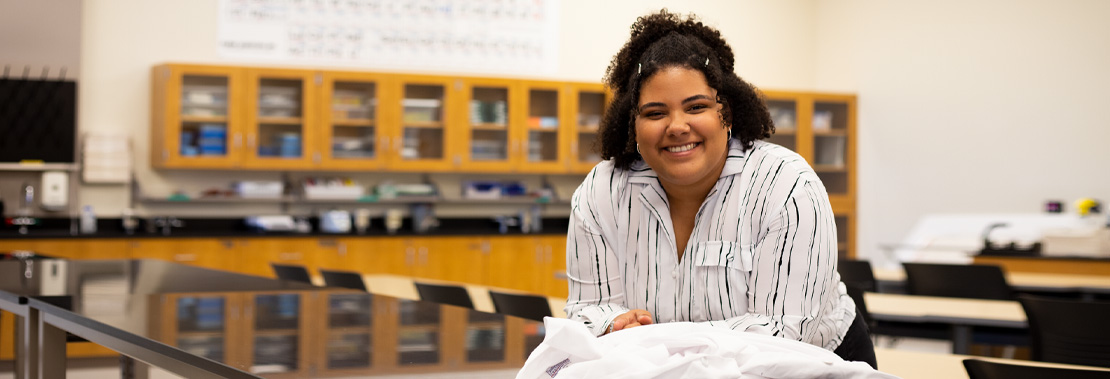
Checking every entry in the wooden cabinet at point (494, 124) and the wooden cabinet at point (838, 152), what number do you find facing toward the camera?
2

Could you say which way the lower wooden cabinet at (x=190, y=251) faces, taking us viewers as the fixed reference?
facing the viewer

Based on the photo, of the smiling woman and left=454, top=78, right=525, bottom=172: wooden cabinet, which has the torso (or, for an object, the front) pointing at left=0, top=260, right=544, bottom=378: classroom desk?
the wooden cabinet

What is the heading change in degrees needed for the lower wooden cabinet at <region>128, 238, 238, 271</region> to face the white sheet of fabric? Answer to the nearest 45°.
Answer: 0° — it already faces it

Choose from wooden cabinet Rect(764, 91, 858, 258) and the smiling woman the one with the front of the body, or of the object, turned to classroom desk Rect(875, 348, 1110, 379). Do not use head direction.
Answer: the wooden cabinet

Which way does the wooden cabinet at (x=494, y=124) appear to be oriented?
toward the camera

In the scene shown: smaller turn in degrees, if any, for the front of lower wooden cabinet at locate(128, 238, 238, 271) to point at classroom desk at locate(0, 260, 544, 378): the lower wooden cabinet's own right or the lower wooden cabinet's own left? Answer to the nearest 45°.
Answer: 0° — it already faces it

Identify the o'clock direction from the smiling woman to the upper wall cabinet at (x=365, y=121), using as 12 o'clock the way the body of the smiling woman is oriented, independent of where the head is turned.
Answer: The upper wall cabinet is roughly at 5 o'clock from the smiling woman.

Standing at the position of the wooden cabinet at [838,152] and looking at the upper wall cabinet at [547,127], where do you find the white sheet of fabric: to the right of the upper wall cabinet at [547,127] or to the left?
left
